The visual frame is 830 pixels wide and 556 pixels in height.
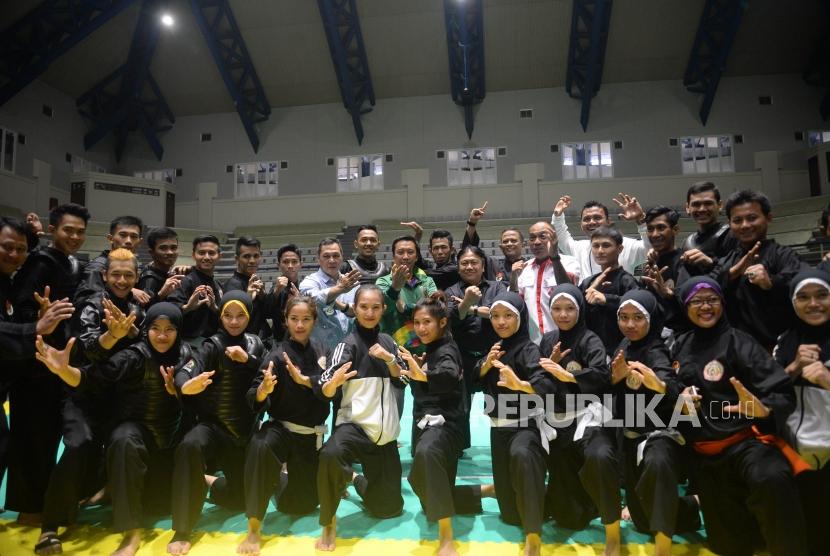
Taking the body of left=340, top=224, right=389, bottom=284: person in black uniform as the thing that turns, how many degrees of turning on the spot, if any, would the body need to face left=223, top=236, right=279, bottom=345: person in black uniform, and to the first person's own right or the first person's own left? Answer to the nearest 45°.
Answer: approximately 90° to the first person's own right

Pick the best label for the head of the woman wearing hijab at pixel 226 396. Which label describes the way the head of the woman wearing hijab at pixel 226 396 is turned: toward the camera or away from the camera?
toward the camera

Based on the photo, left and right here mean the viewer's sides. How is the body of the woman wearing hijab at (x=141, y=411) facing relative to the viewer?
facing the viewer

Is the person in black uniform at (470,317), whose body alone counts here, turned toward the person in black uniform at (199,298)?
no

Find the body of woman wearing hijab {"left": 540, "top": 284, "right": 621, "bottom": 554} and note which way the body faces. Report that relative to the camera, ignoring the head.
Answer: toward the camera

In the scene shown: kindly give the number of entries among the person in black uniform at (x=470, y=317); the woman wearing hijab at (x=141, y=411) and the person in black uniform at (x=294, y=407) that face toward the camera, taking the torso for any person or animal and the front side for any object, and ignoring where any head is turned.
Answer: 3

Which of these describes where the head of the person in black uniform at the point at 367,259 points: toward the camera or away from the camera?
toward the camera

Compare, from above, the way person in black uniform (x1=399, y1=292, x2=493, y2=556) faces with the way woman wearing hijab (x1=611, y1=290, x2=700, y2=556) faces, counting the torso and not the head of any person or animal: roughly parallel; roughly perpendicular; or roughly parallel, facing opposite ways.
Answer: roughly parallel

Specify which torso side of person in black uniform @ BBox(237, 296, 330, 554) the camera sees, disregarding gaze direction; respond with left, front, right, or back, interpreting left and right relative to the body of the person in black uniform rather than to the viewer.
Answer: front

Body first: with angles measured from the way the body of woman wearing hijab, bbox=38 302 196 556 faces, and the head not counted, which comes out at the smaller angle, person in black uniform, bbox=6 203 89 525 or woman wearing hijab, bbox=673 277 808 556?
the woman wearing hijab

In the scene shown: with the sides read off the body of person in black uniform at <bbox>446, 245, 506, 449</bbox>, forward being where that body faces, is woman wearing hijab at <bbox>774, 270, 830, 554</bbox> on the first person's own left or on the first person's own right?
on the first person's own left

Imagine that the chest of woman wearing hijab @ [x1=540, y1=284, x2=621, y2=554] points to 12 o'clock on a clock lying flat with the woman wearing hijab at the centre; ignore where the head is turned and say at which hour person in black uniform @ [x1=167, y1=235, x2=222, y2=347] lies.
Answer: The person in black uniform is roughly at 3 o'clock from the woman wearing hijab.

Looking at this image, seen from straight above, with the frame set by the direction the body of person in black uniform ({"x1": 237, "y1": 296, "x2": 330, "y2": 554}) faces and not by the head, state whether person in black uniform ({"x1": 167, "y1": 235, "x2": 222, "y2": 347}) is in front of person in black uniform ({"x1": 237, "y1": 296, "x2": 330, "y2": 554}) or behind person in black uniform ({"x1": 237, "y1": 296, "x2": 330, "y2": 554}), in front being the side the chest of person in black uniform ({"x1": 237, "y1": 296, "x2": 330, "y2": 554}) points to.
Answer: behind

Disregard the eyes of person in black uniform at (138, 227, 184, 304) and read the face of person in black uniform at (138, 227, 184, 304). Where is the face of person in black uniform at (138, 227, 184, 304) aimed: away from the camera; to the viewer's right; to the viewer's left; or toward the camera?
toward the camera

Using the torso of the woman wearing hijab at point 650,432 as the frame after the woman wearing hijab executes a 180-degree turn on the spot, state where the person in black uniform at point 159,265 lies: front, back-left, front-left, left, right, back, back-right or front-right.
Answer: back-left
